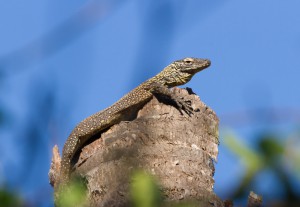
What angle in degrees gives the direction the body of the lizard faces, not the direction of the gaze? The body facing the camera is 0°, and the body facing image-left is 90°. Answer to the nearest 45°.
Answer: approximately 270°

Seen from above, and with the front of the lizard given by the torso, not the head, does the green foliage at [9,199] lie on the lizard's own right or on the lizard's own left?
on the lizard's own right
